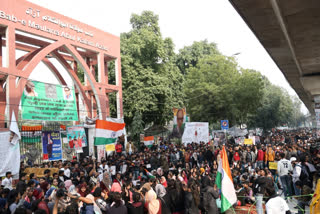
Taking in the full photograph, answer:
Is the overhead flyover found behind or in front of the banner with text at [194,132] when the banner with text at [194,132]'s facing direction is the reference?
in front

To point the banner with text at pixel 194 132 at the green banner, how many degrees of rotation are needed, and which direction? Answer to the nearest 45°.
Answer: approximately 45° to its right

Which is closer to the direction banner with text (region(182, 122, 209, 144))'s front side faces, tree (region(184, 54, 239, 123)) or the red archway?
the red archway

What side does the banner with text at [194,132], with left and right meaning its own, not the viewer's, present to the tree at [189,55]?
back

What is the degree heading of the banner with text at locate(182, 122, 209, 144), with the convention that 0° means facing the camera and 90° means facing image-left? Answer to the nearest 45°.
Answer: approximately 0°

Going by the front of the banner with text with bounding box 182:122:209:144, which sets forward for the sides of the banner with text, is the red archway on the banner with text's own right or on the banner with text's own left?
on the banner with text's own right

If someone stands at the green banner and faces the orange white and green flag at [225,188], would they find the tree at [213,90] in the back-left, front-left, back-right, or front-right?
back-left

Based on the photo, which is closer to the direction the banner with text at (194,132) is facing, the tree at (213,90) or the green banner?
the green banner

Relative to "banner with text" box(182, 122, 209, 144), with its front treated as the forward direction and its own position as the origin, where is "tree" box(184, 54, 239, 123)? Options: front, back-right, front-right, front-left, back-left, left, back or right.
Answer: back

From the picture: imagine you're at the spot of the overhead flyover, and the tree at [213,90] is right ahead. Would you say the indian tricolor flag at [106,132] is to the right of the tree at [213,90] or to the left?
left

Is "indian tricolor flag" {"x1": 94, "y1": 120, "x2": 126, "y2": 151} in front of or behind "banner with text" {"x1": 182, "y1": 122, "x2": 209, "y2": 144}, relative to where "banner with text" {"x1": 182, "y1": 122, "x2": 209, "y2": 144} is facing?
in front
